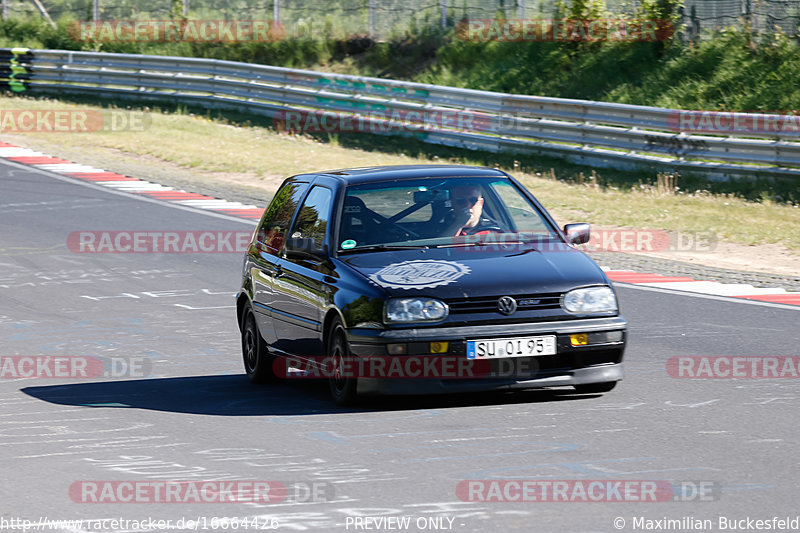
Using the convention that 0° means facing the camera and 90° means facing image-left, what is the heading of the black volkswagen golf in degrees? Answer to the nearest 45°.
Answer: approximately 315°

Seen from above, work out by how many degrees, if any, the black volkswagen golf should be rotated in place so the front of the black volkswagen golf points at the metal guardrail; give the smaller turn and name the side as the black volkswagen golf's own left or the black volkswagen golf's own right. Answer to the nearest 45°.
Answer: approximately 135° to the black volkswagen golf's own left
